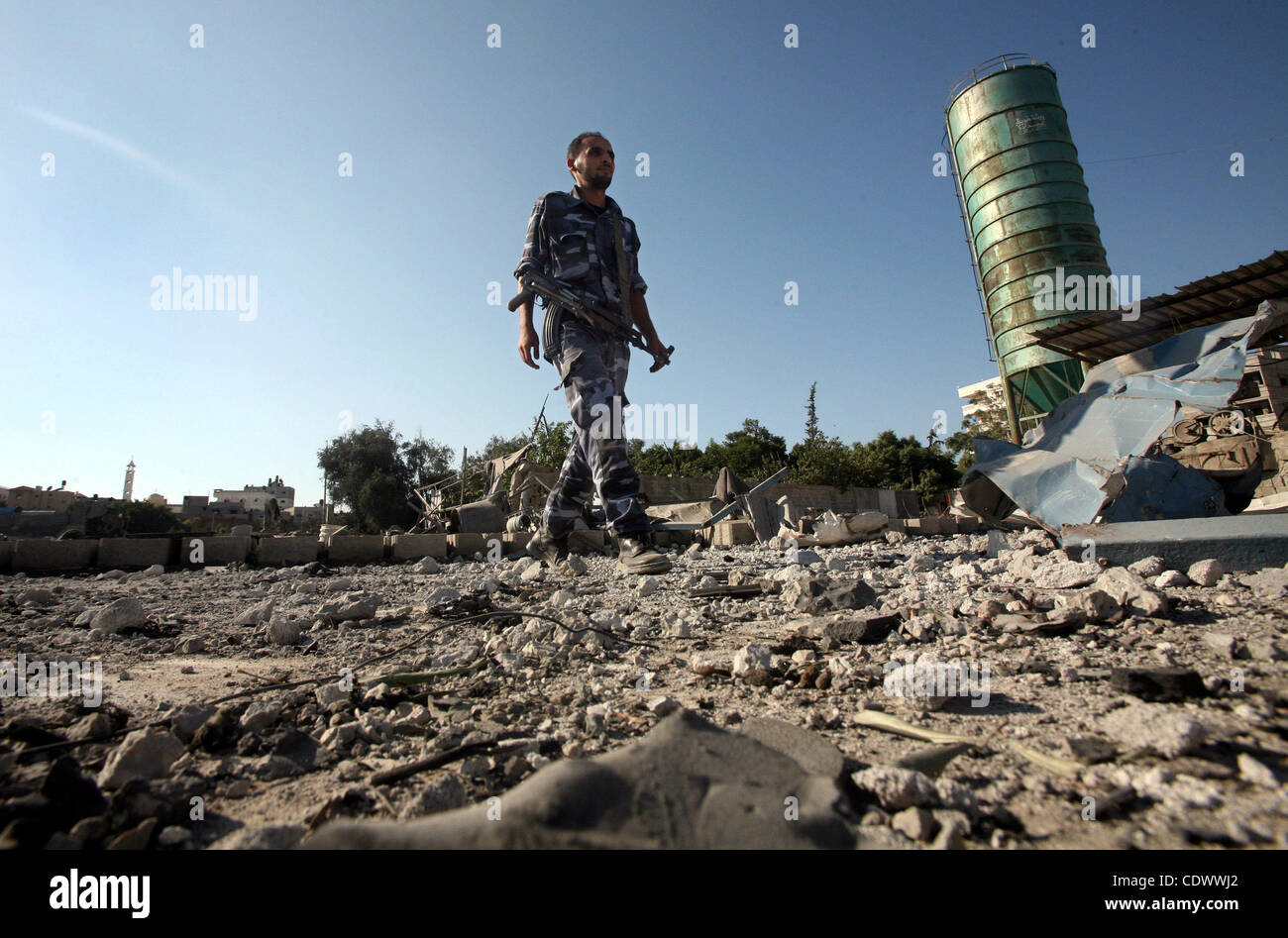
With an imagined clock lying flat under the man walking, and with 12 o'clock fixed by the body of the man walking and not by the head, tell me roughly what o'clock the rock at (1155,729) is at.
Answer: The rock is roughly at 1 o'clock from the man walking.

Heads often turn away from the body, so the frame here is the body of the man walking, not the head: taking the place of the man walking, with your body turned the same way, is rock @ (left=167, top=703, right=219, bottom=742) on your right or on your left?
on your right

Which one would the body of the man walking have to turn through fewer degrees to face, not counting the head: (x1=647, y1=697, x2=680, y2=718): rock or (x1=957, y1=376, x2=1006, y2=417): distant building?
the rock

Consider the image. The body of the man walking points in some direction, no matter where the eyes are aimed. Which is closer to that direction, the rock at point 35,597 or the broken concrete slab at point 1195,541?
the broken concrete slab

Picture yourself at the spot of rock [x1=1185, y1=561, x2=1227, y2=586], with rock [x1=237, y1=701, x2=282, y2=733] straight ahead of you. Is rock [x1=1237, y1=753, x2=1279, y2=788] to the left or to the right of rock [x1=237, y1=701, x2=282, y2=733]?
left

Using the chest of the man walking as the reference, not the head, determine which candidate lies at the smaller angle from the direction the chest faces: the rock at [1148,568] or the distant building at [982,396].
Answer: the rock

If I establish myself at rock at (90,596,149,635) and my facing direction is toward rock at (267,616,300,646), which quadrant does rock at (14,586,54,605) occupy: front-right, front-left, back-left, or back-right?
back-left

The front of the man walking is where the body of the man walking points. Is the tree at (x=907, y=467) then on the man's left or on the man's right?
on the man's left

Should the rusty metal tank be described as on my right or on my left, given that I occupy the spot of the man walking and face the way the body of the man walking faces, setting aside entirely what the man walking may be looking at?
on my left

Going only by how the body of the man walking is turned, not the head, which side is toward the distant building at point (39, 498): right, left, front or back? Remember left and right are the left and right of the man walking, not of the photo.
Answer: back

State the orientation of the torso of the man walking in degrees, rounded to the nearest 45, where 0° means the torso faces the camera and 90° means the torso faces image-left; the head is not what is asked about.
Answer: approximately 315°
